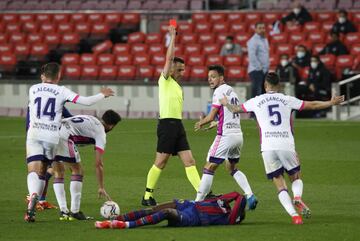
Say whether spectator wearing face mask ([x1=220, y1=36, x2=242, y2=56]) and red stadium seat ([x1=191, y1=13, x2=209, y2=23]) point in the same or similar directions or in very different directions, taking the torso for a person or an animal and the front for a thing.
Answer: same or similar directions

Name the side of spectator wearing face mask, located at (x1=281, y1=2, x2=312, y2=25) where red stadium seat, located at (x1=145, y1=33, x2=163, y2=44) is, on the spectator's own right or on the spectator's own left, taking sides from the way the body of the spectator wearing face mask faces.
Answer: on the spectator's own right

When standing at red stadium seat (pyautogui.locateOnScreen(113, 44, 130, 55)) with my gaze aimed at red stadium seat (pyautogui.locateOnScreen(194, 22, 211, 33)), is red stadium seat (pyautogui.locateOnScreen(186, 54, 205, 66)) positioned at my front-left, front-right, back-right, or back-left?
front-right

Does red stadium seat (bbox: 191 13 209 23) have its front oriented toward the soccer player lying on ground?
yes

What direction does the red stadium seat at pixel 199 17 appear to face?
toward the camera

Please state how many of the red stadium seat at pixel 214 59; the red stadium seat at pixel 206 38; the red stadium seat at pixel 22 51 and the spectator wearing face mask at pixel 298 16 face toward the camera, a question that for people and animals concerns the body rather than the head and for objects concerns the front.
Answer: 4

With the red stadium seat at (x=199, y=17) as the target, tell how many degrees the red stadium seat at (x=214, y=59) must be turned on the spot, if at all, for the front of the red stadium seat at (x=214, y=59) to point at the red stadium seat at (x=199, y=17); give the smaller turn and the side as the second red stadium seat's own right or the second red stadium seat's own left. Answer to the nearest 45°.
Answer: approximately 180°

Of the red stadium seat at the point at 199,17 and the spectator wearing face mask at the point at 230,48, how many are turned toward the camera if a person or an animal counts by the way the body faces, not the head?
2

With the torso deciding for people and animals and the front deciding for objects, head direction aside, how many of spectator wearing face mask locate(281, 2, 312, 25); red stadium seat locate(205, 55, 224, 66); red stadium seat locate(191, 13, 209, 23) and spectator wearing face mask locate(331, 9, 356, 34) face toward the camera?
4

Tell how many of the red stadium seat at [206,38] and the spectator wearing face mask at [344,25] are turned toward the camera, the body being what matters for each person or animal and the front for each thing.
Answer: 2

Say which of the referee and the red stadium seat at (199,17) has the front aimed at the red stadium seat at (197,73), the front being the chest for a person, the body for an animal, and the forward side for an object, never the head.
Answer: the red stadium seat at (199,17)

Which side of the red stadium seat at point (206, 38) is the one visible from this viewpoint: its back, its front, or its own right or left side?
front
